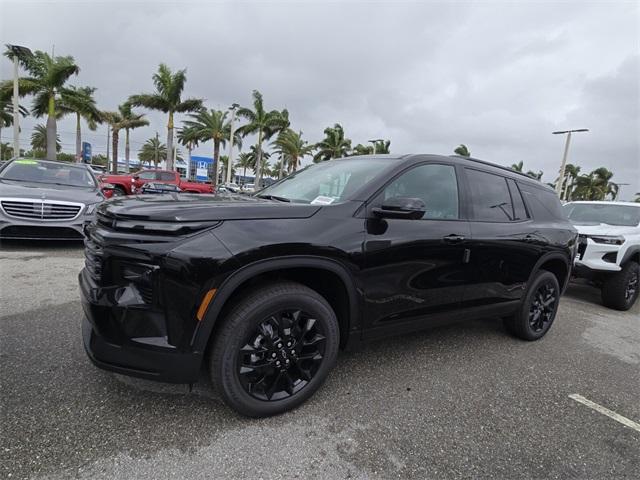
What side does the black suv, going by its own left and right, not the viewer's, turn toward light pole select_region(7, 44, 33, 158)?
right

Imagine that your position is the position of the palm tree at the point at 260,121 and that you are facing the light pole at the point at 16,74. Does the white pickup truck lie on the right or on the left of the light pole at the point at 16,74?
left

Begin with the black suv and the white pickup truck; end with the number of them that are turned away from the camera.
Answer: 0

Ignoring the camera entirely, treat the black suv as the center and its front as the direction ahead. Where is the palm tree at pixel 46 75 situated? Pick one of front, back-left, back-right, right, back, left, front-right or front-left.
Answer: right

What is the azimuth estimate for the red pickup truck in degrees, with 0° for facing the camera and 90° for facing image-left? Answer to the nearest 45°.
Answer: approximately 45°

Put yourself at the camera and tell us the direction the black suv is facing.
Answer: facing the viewer and to the left of the viewer

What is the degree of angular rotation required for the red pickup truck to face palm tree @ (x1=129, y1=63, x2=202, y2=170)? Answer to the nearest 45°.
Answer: approximately 135° to its right

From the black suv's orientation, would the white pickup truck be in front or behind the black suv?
behind

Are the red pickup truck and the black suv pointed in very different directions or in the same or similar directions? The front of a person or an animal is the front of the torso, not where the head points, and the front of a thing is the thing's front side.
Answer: same or similar directions

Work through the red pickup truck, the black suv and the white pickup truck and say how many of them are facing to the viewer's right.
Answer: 0

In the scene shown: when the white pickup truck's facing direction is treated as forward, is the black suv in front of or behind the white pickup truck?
in front

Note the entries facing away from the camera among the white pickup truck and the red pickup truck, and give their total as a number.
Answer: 0
